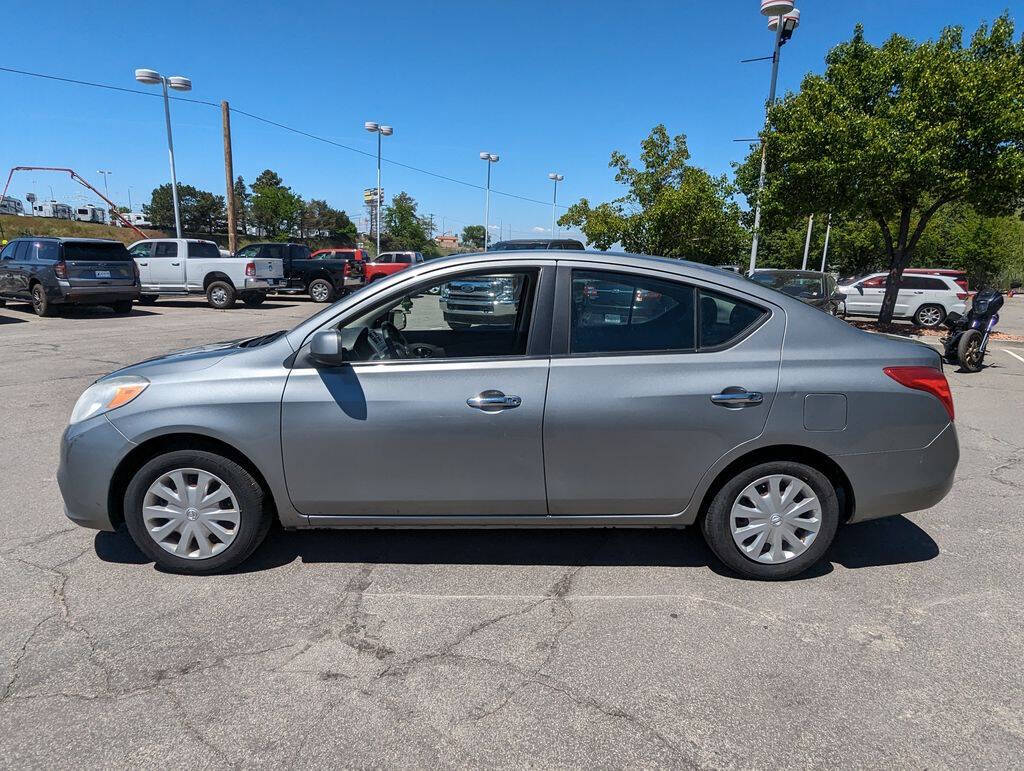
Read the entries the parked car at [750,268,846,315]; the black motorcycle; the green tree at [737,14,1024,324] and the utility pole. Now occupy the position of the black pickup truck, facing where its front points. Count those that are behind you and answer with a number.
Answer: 3

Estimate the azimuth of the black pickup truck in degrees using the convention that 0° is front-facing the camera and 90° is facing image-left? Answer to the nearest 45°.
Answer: approximately 135°

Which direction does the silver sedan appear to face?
to the viewer's left

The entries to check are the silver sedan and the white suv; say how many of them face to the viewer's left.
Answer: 2

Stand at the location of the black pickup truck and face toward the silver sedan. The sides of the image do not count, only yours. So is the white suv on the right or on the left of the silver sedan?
left

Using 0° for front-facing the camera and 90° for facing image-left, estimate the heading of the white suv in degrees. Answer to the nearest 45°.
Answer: approximately 90°

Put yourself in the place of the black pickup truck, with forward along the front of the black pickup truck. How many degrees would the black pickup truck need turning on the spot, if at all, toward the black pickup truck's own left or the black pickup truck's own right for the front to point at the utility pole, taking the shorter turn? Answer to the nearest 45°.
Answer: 0° — it already faces it

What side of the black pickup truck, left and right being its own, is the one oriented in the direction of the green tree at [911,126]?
back

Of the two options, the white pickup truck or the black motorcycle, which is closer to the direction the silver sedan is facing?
the white pickup truck

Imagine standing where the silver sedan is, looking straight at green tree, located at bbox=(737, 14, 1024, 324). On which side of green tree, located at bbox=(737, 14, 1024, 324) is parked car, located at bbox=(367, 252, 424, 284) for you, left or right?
left

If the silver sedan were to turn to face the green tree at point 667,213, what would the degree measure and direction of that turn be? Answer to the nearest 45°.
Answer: approximately 90° to its right

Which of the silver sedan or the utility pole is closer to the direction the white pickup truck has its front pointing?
the utility pole
